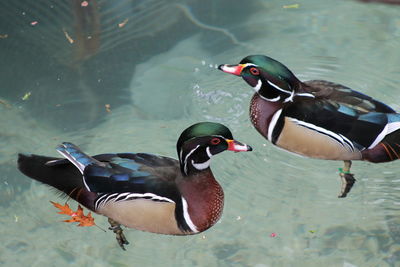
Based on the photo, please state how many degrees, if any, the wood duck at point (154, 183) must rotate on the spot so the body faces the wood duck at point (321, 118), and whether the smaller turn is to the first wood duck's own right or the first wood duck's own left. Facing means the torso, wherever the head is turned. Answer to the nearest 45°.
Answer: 0° — it already faces it

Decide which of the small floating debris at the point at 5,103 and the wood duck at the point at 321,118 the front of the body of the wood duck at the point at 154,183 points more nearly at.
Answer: the wood duck

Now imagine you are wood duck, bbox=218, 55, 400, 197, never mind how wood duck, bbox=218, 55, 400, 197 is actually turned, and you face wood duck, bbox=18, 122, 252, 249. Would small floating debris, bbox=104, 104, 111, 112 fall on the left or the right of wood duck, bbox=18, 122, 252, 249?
right

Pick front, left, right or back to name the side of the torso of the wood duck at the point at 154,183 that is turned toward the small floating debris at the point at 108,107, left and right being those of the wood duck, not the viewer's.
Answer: left

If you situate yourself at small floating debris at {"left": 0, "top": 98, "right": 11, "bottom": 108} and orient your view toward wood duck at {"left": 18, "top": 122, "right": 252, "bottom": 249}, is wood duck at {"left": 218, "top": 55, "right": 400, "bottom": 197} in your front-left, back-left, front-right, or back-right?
front-left

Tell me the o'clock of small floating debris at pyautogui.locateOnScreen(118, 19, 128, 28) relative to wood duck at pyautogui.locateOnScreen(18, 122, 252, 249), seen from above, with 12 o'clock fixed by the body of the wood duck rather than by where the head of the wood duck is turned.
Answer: The small floating debris is roughly at 9 o'clock from the wood duck.

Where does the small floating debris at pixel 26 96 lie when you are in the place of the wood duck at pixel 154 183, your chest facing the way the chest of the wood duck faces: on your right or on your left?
on your left

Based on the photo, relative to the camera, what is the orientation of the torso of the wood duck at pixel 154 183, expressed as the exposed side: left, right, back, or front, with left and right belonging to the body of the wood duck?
right
